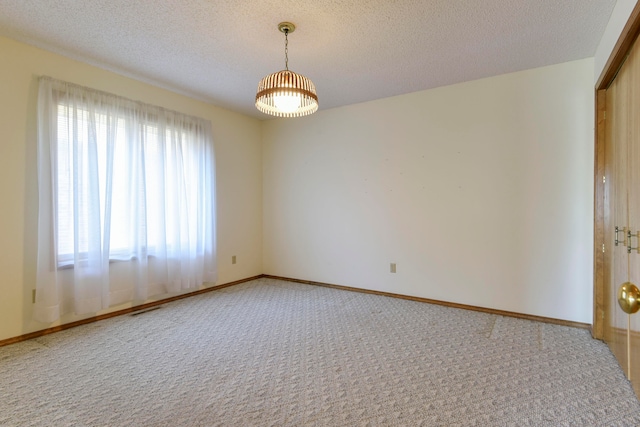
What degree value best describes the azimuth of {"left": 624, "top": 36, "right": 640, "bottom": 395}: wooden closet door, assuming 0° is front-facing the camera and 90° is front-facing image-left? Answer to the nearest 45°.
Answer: approximately 90°

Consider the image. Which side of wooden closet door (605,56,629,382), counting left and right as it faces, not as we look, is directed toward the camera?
left

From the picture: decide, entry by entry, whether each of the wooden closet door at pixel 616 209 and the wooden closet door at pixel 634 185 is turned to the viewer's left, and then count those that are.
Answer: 2
